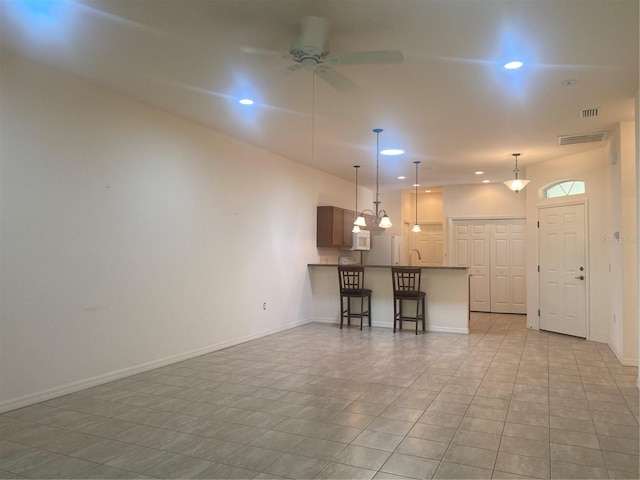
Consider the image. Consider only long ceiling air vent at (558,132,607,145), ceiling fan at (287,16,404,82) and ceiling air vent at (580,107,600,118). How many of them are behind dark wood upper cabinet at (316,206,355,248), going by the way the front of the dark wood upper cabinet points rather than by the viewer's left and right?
0

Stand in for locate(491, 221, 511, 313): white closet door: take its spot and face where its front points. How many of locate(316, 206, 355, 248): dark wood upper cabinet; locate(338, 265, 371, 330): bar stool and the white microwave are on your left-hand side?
0

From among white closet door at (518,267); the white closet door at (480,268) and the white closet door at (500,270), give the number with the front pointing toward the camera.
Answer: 3

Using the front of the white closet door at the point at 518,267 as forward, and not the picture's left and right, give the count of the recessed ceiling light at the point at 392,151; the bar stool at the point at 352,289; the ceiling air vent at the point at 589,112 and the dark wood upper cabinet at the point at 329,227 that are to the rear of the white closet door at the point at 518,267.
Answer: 0

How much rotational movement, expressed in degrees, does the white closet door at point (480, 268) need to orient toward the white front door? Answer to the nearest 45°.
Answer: approximately 45° to its left

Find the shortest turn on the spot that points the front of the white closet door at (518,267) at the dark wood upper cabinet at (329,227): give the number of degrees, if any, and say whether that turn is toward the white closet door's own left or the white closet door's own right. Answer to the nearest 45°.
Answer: approximately 45° to the white closet door's own right

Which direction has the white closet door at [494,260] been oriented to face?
toward the camera

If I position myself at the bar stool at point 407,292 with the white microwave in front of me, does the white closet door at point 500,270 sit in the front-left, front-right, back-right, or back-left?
front-right

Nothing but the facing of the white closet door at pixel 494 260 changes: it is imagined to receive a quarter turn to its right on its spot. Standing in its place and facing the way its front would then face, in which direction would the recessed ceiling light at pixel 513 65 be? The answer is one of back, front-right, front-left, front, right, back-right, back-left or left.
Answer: left

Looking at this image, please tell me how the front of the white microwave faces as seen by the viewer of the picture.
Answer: facing the viewer and to the right of the viewer

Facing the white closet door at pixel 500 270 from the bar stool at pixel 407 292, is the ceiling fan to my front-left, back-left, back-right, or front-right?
back-right

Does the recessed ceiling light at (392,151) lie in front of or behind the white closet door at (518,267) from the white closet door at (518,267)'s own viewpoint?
in front

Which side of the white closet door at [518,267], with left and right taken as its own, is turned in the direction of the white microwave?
right

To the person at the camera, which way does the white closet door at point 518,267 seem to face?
facing the viewer

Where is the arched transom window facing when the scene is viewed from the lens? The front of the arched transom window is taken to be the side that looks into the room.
facing the viewer and to the left of the viewer
